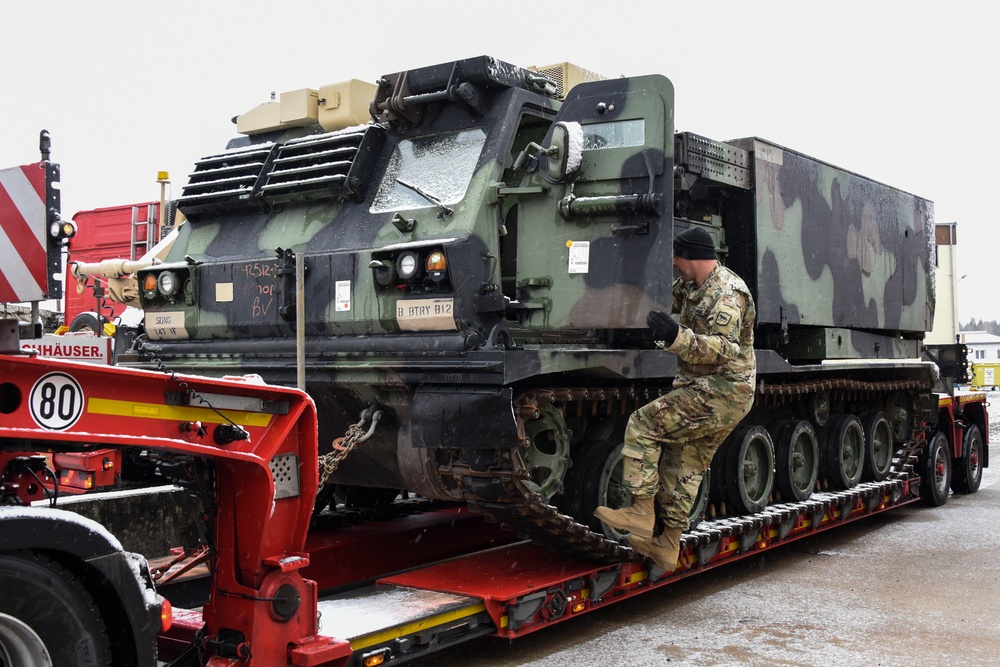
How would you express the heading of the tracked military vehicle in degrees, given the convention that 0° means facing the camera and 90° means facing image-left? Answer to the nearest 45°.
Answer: approximately 45°

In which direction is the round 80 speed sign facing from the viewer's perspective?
toward the camera

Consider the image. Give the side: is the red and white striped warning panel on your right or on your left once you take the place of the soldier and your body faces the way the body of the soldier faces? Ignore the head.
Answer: on your left

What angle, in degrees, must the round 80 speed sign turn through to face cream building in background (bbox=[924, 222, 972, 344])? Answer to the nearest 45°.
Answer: approximately 135° to its left

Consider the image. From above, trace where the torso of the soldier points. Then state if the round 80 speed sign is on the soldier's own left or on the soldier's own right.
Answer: on the soldier's own left

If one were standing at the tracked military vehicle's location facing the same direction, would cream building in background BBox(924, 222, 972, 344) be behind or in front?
behind

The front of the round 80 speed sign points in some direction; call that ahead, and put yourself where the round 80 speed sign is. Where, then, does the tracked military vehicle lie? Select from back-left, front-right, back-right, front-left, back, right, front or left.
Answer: back-left

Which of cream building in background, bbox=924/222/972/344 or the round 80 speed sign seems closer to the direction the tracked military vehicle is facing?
the round 80 speed sign

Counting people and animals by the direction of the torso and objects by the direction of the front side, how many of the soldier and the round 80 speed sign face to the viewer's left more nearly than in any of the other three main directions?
1

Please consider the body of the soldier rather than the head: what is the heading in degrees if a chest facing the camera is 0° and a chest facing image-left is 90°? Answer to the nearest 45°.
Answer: approximately 90°

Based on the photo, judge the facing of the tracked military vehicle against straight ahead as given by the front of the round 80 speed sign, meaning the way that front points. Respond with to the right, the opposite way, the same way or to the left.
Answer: to the right

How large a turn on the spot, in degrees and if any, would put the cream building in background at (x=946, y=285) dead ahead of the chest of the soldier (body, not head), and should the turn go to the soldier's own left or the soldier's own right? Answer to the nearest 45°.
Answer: approximately 90° to the soldier's own right
